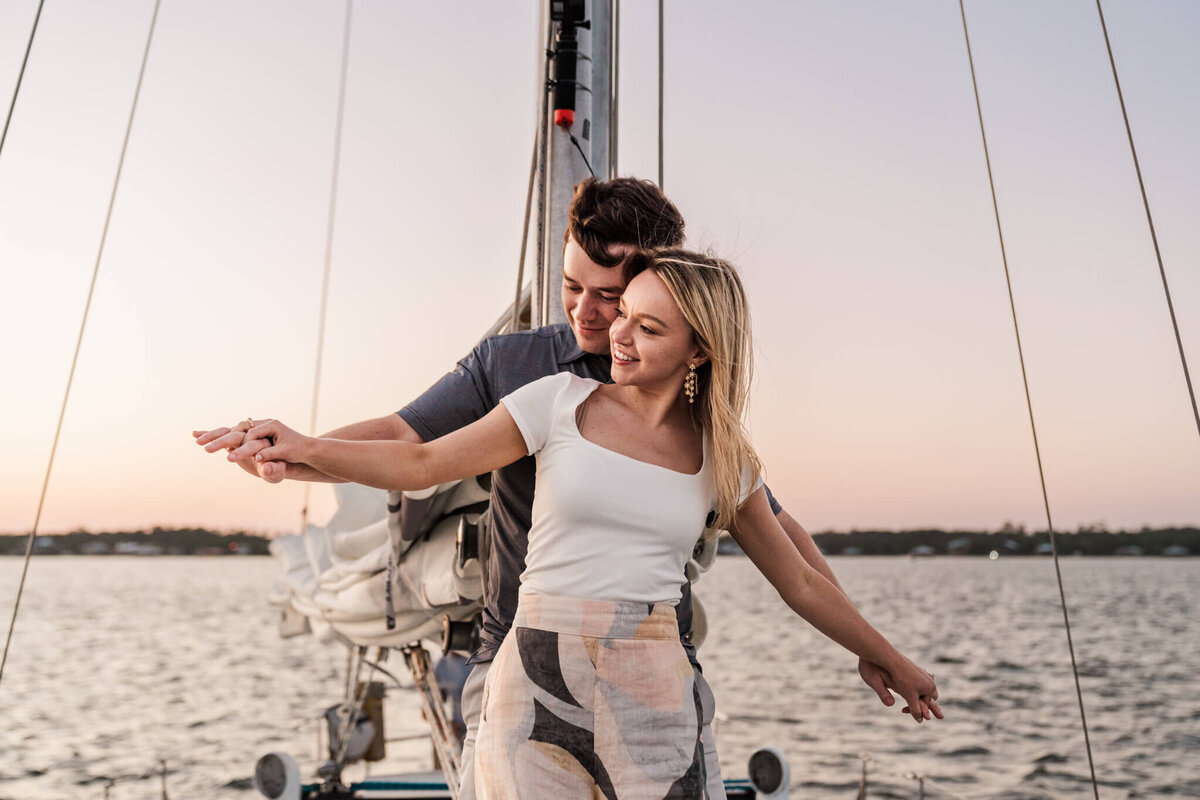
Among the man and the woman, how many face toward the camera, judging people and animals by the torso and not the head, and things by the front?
2

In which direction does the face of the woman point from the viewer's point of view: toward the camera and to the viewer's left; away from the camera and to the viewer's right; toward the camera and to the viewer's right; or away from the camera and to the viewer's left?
toward the camera and to the viewer's left

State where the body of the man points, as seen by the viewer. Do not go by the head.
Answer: toward the camera

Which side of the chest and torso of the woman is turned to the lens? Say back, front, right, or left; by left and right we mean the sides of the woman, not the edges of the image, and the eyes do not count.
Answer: front
